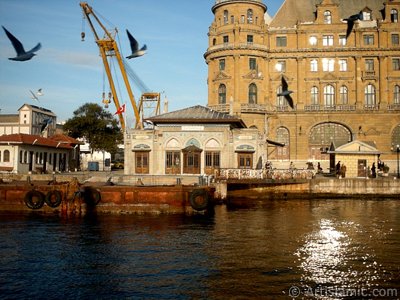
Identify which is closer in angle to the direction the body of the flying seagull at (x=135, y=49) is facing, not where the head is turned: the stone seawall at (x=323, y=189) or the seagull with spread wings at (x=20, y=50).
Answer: the stone seawall

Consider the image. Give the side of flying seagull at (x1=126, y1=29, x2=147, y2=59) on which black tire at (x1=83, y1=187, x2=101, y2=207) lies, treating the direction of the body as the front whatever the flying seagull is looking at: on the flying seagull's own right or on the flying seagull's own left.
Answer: on the flying seagull's own right

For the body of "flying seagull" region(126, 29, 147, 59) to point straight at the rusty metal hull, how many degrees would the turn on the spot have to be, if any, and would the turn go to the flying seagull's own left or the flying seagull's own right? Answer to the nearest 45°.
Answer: approximately 90° to the flying seagull's own right

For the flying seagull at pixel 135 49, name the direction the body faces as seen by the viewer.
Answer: to the viewer's right

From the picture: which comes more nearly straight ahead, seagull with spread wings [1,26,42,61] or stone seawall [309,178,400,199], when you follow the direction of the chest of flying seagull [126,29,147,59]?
the stone seawall

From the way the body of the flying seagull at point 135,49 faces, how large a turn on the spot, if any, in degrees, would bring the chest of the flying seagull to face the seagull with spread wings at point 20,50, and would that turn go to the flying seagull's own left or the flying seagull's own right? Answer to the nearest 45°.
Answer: approximately 135° to the flying seagull's own right
